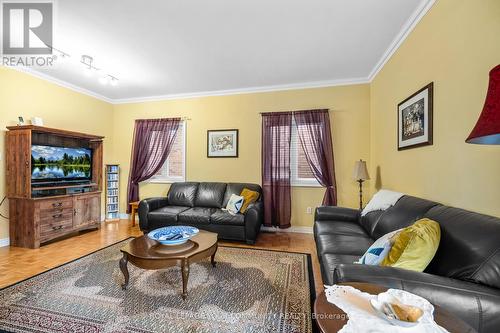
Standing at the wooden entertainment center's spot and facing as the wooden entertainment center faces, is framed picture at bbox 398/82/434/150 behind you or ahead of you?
ahead

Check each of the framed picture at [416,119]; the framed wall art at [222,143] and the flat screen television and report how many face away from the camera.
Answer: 0

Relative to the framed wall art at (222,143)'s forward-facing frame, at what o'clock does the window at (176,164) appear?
The window is roughly at 4 o'clock from the framed wall art.

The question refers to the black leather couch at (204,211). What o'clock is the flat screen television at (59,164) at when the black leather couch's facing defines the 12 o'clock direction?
The flat screen television is roughly at 2 o'clock from the black leather couch.

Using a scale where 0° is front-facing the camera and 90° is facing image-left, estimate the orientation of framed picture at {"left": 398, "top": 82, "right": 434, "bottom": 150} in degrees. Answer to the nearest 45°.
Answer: approximately 45°

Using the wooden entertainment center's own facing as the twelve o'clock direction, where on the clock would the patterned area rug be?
The patterned area rug is roughly at 1 o'clock from the wooden entertainment center.

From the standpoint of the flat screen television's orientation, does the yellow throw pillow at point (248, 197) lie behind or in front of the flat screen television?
in front

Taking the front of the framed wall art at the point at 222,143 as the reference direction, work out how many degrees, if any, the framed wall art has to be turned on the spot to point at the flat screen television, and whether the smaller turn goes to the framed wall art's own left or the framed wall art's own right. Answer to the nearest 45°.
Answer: approximately 90° to the framed wall art's own right

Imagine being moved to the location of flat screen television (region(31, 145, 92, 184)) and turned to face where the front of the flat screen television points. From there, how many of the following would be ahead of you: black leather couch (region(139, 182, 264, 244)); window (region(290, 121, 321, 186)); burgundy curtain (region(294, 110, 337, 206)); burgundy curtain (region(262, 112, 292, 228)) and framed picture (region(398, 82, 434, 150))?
5

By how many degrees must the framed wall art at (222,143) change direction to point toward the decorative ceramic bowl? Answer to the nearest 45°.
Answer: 0° — it already faces it

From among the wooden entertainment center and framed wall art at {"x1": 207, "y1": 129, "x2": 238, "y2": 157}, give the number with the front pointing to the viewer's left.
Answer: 0

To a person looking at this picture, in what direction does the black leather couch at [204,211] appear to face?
facing the viewer and to the left of the viewer

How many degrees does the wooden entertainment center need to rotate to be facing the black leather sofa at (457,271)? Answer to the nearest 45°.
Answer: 0° — it already faces it

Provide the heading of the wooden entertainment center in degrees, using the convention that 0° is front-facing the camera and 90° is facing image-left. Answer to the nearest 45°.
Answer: approximately 315°

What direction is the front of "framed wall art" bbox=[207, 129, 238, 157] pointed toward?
toward the camera

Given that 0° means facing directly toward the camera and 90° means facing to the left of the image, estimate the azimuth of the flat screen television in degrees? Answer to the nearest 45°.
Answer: approximately 315°

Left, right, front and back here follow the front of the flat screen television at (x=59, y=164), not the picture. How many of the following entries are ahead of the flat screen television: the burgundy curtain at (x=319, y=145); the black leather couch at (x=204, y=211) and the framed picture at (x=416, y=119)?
3

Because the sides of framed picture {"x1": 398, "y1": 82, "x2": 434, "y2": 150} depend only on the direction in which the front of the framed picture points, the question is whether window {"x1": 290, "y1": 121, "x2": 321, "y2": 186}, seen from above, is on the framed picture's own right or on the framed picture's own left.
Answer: on the framed picture's own right

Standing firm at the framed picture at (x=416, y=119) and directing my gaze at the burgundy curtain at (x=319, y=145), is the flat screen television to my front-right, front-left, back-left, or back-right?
front-left
